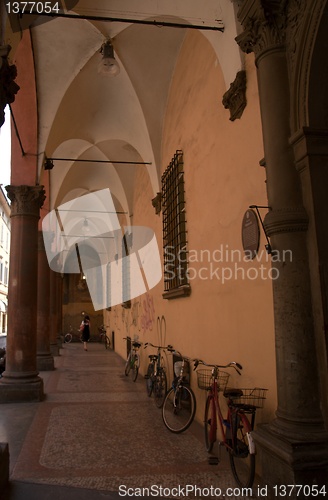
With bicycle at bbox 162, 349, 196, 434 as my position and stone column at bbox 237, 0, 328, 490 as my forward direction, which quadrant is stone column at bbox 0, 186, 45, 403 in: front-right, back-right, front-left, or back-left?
back-right

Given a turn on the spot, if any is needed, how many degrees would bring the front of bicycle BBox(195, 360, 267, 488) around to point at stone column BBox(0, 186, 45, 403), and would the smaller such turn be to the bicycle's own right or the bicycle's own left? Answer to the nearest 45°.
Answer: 0° — it already faces it

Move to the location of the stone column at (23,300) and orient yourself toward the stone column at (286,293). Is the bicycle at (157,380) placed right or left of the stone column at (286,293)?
left

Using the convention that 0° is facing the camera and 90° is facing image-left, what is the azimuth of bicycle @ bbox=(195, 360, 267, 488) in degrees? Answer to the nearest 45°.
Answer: approximately 135°

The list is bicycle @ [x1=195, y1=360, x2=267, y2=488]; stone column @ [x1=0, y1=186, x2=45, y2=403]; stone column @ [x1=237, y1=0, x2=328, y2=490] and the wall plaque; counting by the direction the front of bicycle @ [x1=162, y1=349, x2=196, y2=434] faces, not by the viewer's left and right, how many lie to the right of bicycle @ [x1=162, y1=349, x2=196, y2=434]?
1

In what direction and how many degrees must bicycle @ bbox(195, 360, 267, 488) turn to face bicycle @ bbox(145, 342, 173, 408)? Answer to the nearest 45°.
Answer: approximately 45° to its right
